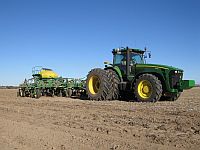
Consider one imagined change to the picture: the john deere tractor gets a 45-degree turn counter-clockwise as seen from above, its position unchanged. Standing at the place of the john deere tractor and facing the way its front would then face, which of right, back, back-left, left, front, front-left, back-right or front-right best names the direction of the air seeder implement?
back-left

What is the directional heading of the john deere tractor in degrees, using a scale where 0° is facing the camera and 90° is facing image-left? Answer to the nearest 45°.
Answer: approximately 315°
